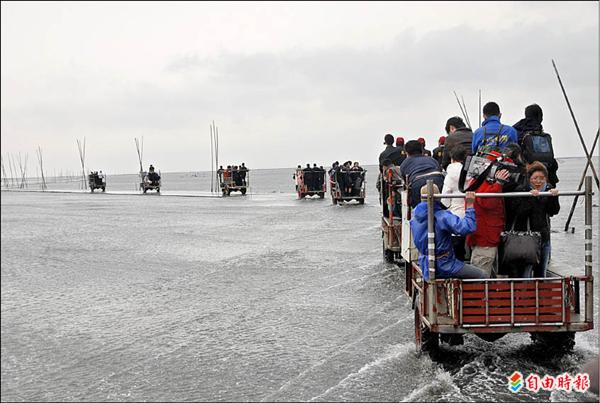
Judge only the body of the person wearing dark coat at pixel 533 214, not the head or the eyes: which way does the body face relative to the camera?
toward the camera

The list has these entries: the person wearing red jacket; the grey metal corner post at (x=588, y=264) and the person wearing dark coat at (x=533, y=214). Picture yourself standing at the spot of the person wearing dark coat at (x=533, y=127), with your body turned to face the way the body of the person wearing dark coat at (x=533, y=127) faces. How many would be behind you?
3

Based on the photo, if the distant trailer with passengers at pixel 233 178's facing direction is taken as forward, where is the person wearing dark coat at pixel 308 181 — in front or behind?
behind

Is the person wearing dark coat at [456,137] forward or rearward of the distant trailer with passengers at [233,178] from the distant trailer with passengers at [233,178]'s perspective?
rearward

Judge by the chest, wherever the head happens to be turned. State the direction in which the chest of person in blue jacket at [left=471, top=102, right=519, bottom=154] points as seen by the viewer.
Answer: away from the camera

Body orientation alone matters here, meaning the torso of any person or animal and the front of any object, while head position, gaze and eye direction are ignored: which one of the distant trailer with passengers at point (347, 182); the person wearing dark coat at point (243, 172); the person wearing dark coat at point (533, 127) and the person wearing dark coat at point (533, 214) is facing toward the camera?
the person wearing dark coat at point (533, 214)

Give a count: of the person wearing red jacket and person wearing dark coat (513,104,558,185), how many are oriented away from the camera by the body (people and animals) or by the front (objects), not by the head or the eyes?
2

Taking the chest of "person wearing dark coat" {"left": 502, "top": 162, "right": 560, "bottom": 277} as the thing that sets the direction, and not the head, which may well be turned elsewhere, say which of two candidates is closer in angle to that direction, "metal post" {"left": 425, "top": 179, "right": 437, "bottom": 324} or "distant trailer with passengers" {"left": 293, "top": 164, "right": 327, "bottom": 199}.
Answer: the metal post

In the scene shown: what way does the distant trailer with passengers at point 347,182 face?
away from the camera

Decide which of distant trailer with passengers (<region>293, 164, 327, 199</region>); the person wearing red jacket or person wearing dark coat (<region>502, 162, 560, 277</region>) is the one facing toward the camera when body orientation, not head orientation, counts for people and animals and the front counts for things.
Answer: the person wearing dark coat

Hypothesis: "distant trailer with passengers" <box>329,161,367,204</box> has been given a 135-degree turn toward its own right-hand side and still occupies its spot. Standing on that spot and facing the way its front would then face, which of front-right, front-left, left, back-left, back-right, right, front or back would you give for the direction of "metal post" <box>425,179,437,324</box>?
front-right

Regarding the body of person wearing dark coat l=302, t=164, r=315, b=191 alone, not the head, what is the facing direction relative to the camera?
away from the camera

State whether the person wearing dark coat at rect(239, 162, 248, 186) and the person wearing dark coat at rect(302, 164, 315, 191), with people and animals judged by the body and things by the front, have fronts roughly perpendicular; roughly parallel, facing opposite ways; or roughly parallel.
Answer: roughly parallel

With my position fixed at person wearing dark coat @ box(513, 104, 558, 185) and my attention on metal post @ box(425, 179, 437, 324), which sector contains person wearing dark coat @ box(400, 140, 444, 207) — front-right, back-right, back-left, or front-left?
front-right

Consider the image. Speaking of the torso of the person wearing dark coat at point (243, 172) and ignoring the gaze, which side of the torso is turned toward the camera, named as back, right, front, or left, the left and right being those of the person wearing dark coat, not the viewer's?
back

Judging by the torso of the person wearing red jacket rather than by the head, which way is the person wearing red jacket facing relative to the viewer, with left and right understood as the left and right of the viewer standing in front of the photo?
facing away from the viewer

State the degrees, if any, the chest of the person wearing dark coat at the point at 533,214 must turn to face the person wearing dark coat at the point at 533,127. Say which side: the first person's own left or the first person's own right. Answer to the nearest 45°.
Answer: approximately 180°
